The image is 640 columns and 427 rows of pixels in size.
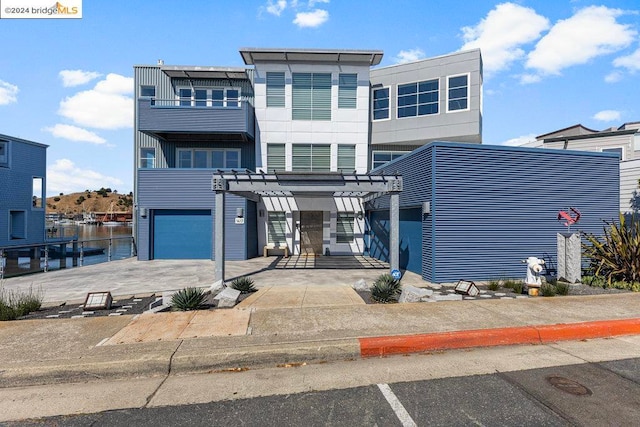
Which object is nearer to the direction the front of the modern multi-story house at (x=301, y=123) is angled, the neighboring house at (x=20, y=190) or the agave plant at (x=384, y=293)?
the agave plant

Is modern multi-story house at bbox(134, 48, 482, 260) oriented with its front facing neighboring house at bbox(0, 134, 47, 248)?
no

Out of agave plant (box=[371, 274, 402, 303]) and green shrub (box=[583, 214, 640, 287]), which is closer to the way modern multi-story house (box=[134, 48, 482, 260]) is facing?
the agave plant

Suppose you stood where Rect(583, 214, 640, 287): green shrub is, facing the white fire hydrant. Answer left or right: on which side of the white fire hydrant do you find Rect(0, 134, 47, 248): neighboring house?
right

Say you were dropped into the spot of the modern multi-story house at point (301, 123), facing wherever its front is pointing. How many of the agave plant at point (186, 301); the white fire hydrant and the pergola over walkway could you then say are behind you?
0

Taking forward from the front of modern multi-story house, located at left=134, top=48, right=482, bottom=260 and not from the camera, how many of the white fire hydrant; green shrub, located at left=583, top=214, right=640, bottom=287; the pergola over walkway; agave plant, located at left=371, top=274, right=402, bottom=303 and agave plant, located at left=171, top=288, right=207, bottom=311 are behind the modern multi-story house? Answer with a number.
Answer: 0

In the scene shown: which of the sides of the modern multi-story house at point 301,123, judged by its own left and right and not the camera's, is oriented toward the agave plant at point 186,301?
front

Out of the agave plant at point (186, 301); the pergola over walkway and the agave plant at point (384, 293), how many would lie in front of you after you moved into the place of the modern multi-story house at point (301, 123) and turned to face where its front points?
3

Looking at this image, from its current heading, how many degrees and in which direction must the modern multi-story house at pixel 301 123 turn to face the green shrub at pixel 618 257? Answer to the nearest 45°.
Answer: approximately 45° to its left

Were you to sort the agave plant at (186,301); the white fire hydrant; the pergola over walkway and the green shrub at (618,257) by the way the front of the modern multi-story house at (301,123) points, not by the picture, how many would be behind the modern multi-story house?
0

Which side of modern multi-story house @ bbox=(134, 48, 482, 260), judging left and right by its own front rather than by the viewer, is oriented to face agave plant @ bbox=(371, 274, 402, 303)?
front

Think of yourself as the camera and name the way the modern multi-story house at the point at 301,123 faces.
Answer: facing the viewer

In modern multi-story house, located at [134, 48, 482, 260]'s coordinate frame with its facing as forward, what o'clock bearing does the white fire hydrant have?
The white fire hydrant is roughly at 11 o'clock from the modern multi-story house.
